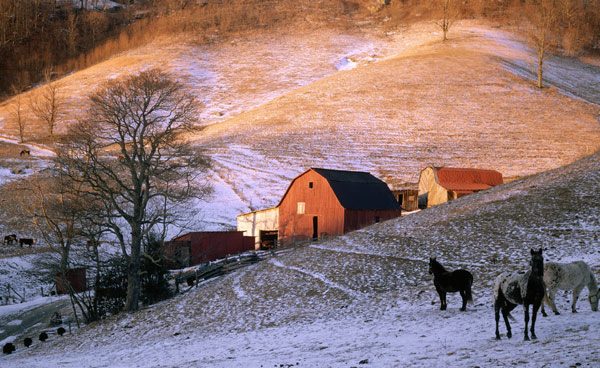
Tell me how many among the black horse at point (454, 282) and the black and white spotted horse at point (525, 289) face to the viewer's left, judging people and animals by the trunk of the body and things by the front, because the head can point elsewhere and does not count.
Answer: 1

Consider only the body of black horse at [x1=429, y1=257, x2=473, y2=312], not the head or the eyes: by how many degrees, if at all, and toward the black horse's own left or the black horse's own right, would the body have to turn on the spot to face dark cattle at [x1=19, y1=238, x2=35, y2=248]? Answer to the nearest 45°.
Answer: approximately 45° to the black horse's own right

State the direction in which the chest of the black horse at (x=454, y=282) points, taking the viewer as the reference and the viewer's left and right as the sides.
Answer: facing to the left of the viewer

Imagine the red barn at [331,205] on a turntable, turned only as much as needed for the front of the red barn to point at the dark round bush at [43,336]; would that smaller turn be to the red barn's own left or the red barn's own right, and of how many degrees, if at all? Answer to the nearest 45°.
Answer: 0° — it already faces it

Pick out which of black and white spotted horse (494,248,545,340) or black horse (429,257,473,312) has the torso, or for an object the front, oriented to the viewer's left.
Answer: the black horse

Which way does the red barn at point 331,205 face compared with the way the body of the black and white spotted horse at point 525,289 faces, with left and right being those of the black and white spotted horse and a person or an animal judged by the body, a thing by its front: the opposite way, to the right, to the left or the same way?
to the right

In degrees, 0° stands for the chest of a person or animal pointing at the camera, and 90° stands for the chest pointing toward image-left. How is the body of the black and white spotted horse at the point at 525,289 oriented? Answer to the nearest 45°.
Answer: approximately 315°

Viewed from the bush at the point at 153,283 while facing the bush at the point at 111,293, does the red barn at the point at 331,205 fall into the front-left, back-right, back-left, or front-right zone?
back-right
